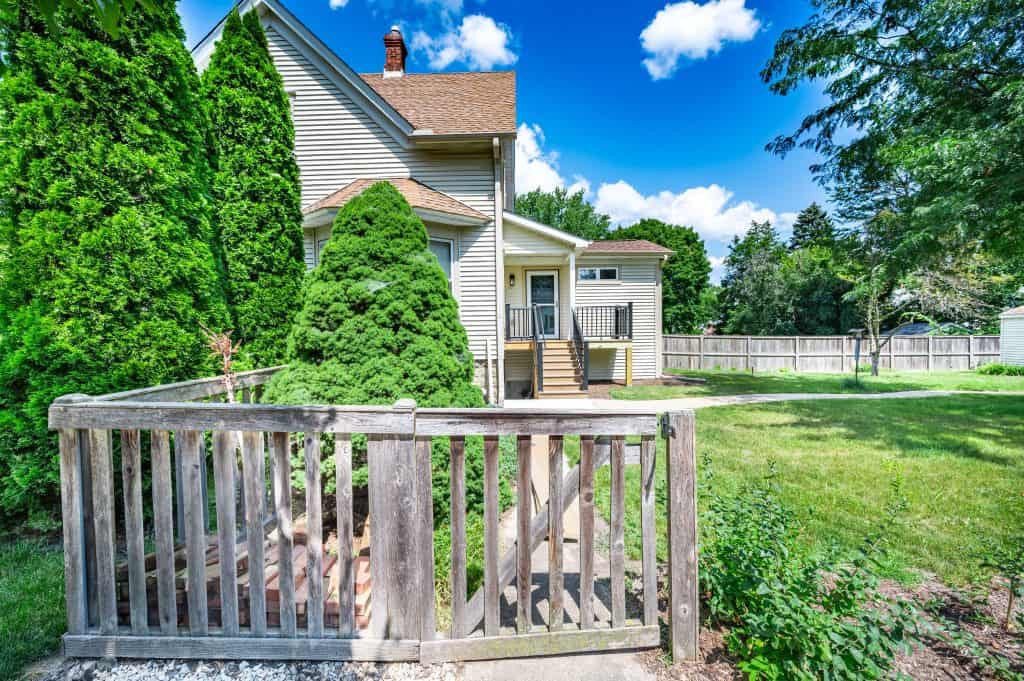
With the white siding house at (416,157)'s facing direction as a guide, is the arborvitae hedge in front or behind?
in front

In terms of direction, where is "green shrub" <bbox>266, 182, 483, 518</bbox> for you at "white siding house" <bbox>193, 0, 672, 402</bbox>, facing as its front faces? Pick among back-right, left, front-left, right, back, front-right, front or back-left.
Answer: front

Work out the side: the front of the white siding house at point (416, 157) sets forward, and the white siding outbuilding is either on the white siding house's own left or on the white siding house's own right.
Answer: on the white siding house's own left

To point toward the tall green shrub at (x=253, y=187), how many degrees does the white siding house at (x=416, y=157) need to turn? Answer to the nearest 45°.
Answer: approximately 45° to its right

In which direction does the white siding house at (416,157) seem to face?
toward the camera

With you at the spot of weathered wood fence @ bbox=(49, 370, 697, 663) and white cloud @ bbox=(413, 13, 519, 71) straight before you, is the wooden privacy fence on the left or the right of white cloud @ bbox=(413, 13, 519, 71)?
right

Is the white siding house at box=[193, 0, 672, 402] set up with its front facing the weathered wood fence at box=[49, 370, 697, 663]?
yes

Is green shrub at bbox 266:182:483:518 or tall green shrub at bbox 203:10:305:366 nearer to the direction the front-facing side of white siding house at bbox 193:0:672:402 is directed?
the green shrub
